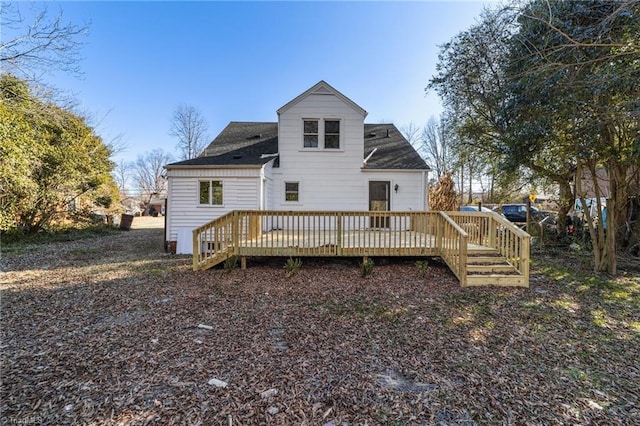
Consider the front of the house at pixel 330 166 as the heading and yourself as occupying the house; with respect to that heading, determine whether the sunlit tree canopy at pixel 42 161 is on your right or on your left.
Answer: on your left

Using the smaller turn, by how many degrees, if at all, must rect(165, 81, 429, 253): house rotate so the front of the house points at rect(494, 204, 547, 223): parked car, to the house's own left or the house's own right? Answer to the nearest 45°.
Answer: approximately 45° to the house's own right

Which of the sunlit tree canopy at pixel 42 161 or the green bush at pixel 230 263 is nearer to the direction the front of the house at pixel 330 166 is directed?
the sunlit tree canopy

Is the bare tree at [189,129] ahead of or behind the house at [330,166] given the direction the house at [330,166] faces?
ahead

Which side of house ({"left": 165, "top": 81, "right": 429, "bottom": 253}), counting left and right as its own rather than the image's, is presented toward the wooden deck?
back

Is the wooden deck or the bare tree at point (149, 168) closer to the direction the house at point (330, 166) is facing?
the bare tree

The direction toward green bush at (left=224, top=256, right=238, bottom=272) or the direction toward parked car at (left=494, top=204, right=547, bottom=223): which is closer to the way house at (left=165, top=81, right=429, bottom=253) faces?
the parked car

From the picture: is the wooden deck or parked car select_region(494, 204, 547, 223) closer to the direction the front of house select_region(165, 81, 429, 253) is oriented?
the parked car

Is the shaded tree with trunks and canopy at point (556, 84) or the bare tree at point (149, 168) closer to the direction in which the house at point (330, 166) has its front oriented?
the bare tree

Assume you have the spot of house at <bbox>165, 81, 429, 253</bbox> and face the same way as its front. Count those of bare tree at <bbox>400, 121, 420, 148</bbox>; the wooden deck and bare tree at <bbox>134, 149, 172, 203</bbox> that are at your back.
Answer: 1

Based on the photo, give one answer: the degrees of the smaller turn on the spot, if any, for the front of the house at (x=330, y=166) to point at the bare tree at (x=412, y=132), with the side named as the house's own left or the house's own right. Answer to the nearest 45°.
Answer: approximately 45° to the house's own right

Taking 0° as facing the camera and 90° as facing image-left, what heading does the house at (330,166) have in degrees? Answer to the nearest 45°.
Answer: approximately 180°

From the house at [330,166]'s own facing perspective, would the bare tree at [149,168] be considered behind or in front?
in front

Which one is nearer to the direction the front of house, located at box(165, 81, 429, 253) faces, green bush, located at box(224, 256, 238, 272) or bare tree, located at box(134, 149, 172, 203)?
the bare tree

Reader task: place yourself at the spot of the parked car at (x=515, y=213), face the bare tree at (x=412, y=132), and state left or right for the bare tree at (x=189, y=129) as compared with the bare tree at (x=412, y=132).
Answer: left
